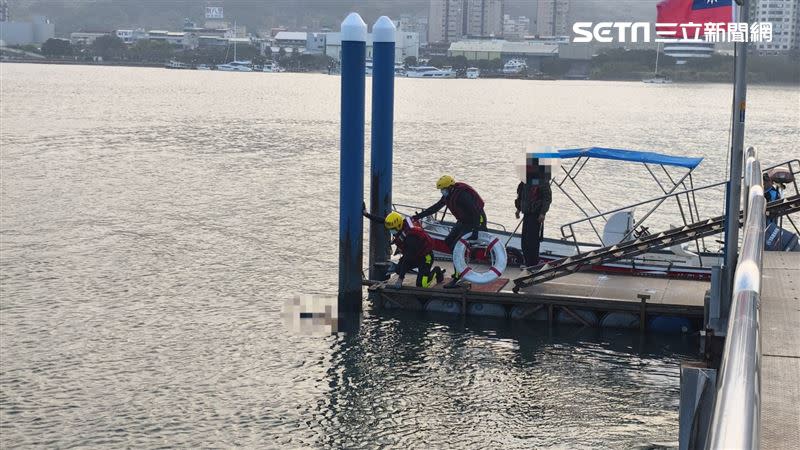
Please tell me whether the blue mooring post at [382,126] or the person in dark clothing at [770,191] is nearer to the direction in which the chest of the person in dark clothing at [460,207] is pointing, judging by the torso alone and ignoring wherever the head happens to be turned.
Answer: the blue mooring post

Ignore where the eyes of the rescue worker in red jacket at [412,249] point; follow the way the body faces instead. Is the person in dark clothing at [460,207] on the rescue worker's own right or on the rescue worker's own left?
on the rescue worker's own right

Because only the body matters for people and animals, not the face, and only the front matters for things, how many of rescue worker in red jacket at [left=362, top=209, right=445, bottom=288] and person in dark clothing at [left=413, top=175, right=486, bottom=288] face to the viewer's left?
2

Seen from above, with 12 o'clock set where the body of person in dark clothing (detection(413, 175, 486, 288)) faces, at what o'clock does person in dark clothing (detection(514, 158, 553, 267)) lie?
person in dark clothing (detection(514, 158, 553, 267)) is roughly at 5 o'clock from person in dark clothing (detection(413, 175, 486, 288)).

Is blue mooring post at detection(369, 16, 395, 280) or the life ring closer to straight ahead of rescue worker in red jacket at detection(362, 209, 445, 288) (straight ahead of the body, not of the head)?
the blue mooring post

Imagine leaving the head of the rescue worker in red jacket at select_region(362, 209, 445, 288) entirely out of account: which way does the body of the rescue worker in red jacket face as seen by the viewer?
to the viewer's left

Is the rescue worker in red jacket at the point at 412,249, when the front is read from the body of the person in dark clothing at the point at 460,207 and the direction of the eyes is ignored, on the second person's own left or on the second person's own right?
on the second person's own left

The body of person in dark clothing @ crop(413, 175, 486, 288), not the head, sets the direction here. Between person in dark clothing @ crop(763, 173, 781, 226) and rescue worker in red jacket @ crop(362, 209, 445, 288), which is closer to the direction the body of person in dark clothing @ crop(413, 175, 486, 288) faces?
the rescue worker in red jacket

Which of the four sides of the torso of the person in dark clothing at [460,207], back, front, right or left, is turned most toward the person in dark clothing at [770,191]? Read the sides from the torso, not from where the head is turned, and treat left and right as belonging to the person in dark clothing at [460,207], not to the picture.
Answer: back

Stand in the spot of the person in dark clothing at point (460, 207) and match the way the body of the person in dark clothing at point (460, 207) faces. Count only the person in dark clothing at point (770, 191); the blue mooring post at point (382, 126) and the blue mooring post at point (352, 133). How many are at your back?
1

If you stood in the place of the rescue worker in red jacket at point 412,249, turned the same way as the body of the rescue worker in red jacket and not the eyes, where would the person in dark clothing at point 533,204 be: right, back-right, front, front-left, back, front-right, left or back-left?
back-right

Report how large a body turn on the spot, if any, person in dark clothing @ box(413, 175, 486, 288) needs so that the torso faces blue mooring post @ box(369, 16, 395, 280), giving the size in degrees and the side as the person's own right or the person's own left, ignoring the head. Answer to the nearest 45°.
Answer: approximately 45° to the person's own right

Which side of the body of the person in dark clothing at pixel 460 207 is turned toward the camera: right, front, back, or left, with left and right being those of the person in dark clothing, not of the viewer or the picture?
left
